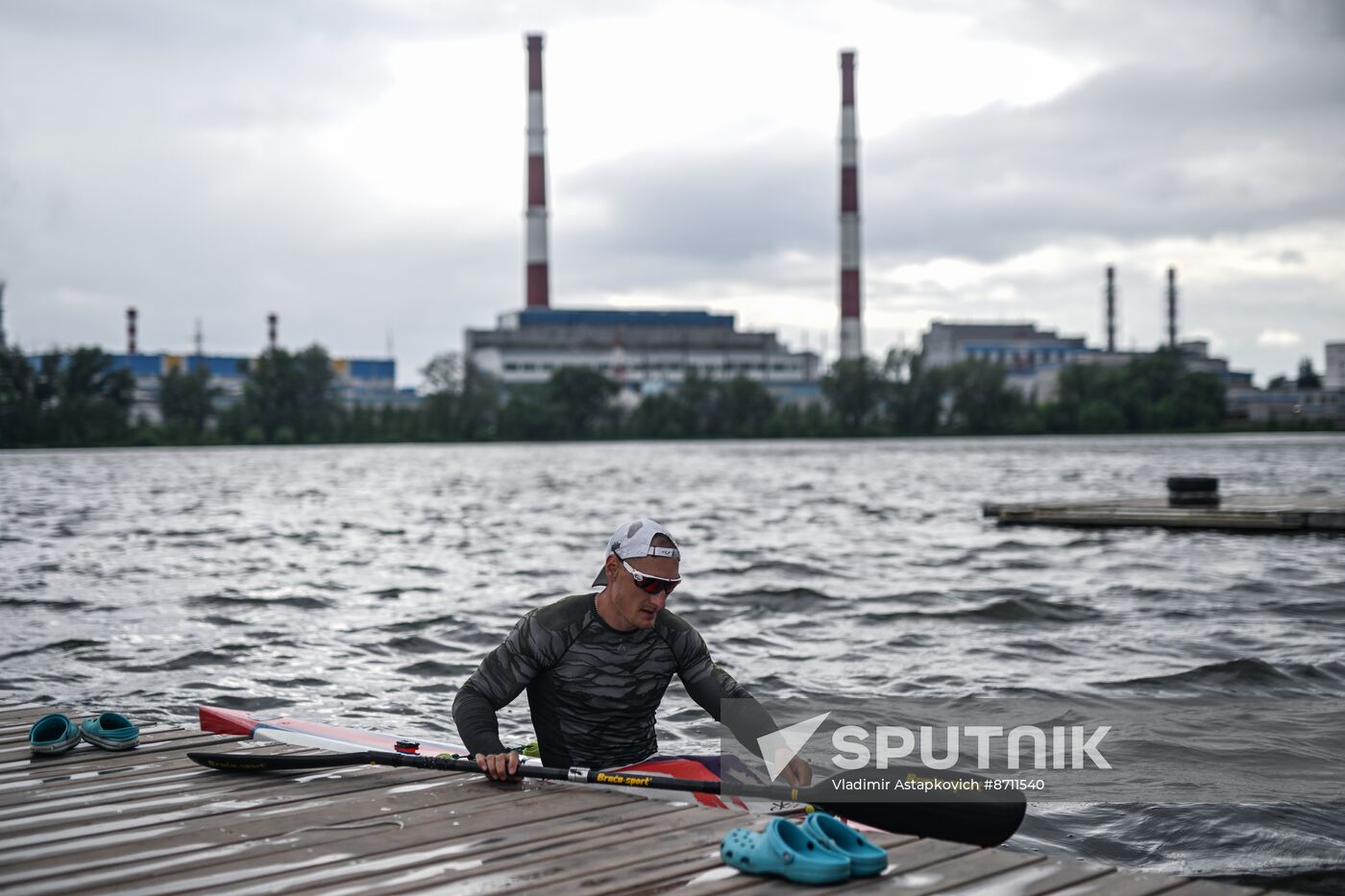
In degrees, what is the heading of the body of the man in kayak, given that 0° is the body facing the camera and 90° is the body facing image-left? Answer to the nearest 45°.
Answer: approximately 315°

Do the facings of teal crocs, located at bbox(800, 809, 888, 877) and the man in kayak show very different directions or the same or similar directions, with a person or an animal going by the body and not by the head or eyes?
very different directions

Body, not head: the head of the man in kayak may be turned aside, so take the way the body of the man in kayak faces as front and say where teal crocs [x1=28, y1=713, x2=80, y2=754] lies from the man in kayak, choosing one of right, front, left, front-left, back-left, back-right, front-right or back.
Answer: back-right
